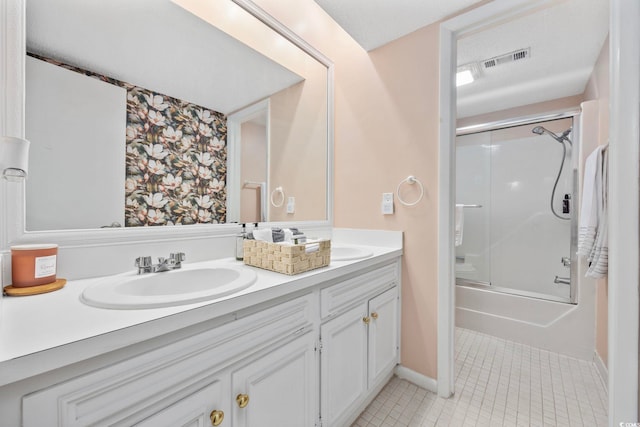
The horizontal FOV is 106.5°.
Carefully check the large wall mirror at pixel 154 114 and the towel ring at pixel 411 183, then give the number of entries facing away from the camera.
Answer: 0

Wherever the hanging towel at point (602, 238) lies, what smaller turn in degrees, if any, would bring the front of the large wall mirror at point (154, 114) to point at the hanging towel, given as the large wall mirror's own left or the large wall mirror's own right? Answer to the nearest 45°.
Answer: approximately 45° to the large wall mirror's own left

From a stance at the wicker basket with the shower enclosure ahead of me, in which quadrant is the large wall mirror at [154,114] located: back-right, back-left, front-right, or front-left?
back-left

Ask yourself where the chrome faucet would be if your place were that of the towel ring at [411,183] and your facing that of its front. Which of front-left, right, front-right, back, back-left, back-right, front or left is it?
front-right

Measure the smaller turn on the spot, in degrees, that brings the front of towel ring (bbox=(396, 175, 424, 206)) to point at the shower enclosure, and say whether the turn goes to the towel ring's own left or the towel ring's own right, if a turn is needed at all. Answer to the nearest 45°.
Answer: approximately 135° to the towel ring's own left

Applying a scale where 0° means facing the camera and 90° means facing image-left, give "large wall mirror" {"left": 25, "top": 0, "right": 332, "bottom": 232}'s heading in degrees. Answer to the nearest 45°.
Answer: approximately 315°

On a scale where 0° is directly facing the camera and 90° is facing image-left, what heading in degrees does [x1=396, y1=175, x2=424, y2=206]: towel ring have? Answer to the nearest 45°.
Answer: approximately 0°

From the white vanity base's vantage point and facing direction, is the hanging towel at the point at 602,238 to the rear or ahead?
ahead

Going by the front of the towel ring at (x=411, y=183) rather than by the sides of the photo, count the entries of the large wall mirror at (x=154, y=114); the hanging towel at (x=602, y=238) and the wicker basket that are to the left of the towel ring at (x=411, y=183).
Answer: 1

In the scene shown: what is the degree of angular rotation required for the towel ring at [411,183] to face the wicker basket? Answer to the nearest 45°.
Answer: approximately 45° to its right

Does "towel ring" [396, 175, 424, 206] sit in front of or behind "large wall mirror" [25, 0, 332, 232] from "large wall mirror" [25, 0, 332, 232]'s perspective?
in front

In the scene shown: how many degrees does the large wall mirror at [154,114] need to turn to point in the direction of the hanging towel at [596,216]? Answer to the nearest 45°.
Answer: approximately 45° to its left

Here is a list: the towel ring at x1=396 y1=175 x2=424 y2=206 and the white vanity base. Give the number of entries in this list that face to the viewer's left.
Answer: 0
